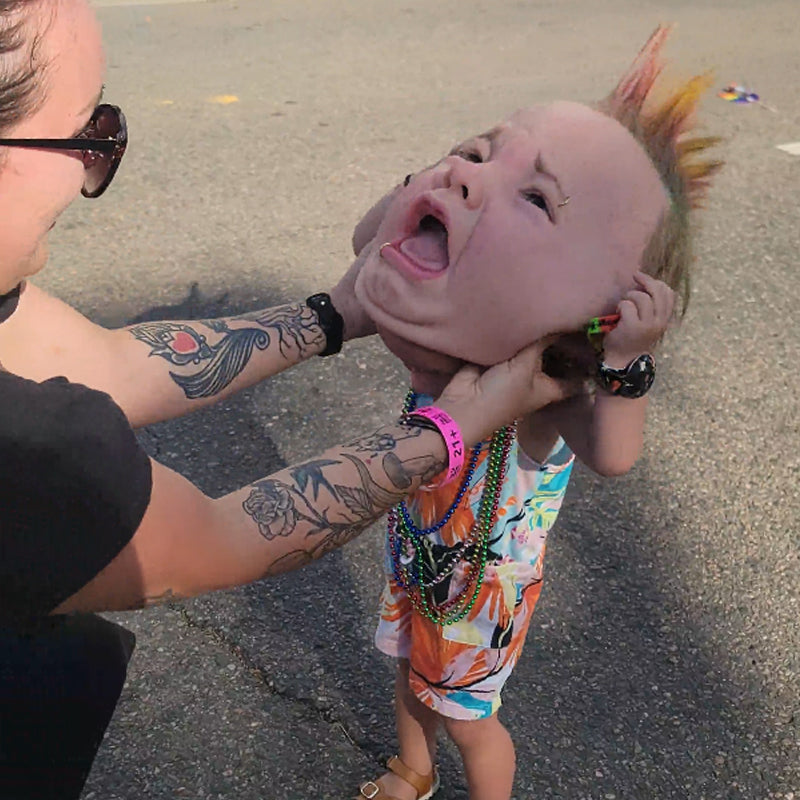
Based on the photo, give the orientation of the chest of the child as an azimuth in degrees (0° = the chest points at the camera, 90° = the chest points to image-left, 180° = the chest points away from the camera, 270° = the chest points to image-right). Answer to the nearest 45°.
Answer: approximately 45°

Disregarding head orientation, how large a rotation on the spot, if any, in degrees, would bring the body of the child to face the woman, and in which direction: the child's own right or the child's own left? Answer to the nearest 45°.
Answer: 0° — they already face them
